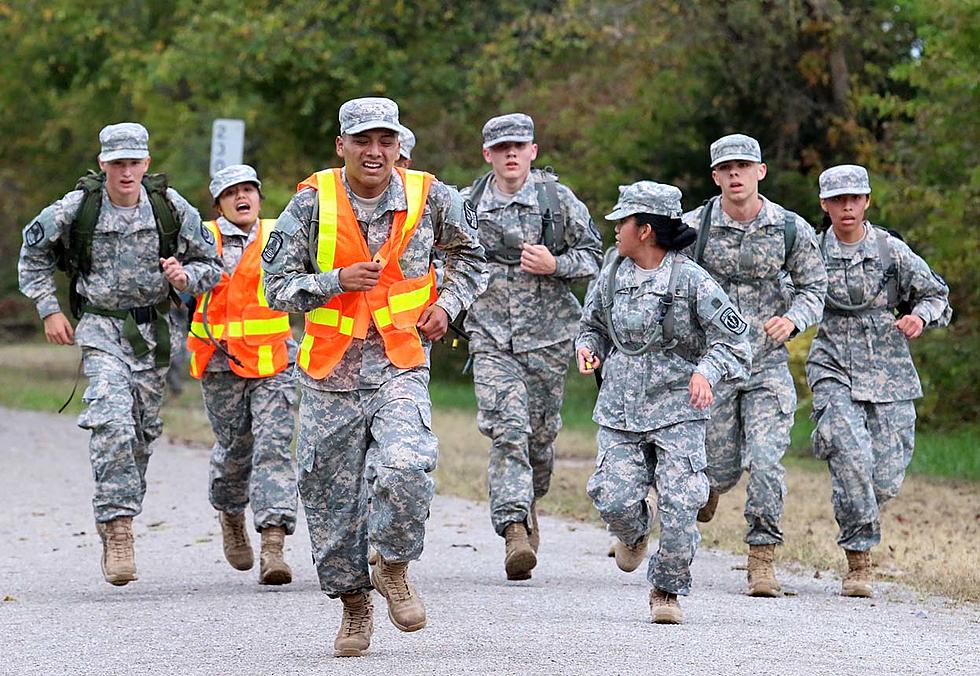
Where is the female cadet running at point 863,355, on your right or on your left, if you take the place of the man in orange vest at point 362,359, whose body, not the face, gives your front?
on your left

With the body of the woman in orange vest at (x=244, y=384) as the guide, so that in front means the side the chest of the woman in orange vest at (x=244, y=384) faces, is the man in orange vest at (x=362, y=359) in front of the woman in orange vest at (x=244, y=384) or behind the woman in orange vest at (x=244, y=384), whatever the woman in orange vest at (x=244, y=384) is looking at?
in front

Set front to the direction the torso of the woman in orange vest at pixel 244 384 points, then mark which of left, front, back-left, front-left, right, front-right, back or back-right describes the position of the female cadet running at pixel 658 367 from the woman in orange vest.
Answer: front-left

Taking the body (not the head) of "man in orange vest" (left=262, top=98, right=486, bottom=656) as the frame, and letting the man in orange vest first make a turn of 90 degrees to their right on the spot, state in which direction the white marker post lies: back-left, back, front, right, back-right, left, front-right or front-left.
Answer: right

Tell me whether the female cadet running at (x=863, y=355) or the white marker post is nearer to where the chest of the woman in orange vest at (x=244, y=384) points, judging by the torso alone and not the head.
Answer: the female cadet running

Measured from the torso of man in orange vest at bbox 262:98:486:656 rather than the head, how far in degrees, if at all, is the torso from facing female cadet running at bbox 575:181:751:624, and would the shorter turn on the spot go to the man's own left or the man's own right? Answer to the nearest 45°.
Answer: approximately 135° to the man's own left

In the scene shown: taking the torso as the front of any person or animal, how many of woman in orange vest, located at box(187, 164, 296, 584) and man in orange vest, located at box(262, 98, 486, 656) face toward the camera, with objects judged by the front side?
2

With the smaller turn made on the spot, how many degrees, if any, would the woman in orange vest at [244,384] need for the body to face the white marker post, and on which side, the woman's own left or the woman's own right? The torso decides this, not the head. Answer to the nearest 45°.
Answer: approximately 180°

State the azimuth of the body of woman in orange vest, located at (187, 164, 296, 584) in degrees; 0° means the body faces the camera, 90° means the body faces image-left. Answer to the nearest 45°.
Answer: approximately 0°
